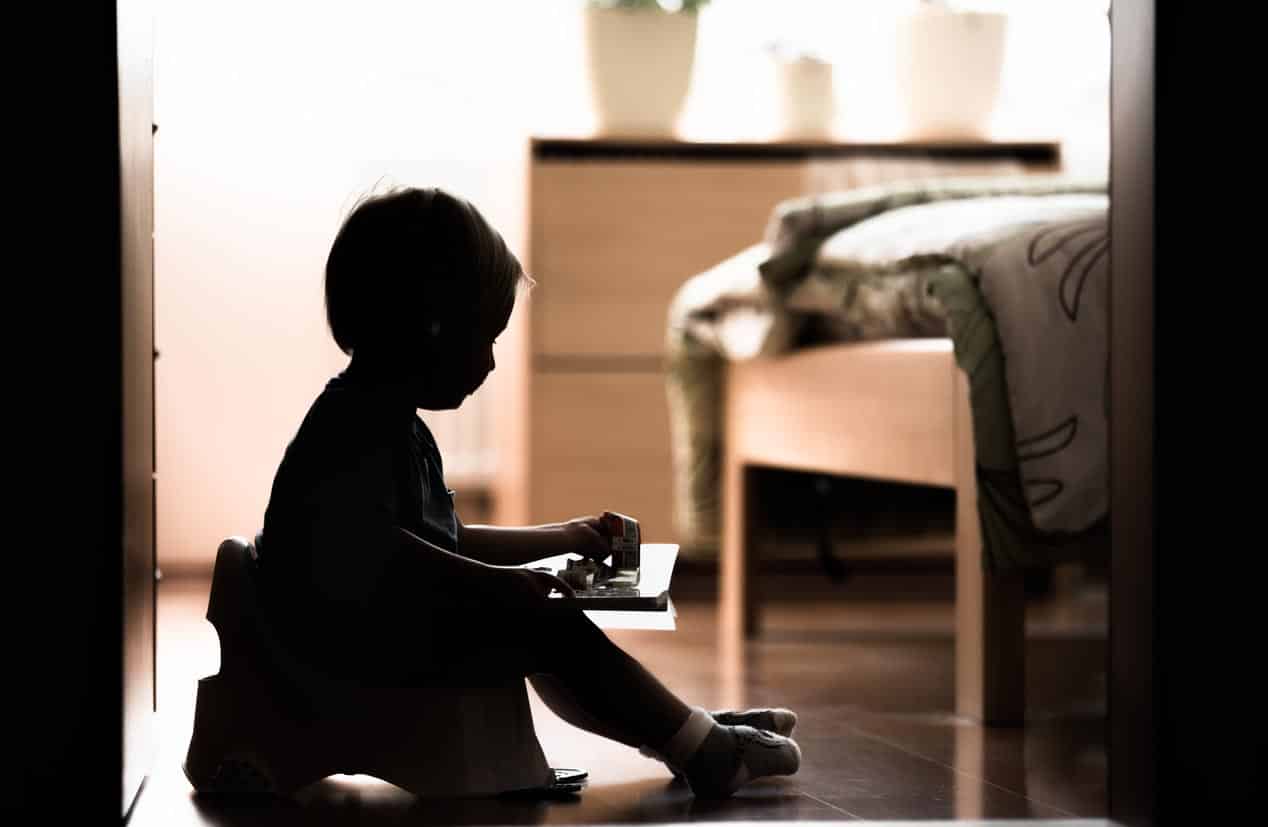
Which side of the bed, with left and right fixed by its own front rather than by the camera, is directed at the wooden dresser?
right

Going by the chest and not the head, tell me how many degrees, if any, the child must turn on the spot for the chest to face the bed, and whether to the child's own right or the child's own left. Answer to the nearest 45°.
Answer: approximately 45° to the child's own left

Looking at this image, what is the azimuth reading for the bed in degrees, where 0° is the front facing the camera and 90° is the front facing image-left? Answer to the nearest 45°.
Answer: approximately 45°

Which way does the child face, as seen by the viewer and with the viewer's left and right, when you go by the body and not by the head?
facing to the right of the viewer

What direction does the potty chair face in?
to the viewer's right

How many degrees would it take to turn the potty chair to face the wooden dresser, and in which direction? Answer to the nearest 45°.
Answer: approximately 90° to its left

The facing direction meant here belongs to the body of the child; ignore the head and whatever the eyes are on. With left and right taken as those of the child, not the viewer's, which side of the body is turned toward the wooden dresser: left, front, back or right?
left

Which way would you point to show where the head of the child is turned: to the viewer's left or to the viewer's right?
to the viewer's right

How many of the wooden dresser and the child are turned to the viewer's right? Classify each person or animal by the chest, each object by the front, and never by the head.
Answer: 1
